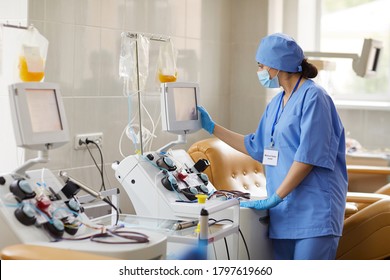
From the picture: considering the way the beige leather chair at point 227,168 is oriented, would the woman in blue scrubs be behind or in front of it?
in front

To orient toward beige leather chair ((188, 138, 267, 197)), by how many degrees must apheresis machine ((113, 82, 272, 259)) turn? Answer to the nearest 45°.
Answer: approximately 135° to its left

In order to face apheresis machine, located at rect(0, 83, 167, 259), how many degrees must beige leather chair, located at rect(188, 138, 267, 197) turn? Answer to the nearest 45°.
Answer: approximately 45° to its right

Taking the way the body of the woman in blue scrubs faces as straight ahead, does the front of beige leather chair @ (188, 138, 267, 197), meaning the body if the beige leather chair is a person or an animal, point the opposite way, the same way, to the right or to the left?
to the left

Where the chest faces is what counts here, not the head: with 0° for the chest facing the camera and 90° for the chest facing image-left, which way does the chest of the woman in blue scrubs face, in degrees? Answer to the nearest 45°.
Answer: approximately 45°

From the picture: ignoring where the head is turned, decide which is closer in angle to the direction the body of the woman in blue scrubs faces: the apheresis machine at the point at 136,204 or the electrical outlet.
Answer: the apheresis machine

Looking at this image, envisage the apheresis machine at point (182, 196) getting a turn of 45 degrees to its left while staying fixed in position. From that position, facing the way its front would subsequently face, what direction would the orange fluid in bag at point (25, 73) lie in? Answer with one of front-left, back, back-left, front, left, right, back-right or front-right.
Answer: back-right

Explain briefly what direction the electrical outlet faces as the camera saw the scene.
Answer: facing the viewer and to the right of the viewer

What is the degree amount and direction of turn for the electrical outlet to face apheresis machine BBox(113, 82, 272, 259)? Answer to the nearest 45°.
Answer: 0° — it already faces it

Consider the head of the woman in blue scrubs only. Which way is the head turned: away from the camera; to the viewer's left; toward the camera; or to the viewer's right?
to the viewer's left
